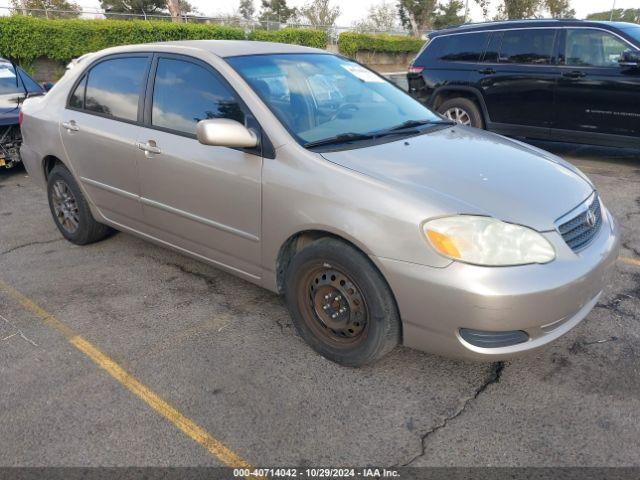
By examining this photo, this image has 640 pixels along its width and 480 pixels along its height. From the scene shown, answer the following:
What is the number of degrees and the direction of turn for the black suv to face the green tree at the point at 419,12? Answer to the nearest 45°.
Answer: approximately 90° to its left

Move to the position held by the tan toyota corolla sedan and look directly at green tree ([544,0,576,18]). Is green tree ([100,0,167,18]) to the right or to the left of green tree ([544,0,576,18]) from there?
left

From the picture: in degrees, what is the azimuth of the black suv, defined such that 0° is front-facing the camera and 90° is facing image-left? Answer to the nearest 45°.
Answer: approximately 270°

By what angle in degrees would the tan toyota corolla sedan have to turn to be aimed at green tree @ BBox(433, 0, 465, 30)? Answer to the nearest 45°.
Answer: approximately 135° to its left

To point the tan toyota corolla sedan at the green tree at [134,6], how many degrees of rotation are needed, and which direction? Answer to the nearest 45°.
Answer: approximately 135° to its left

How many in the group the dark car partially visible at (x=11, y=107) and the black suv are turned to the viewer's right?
1

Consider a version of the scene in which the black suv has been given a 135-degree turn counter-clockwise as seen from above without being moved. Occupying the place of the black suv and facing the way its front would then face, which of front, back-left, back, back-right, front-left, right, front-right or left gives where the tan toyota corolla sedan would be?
back-left

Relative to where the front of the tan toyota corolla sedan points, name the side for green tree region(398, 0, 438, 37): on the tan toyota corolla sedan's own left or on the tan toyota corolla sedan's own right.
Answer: on the tan toyota corolla sedan's own left

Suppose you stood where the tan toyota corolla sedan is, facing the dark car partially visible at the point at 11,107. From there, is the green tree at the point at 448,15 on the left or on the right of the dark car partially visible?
right
